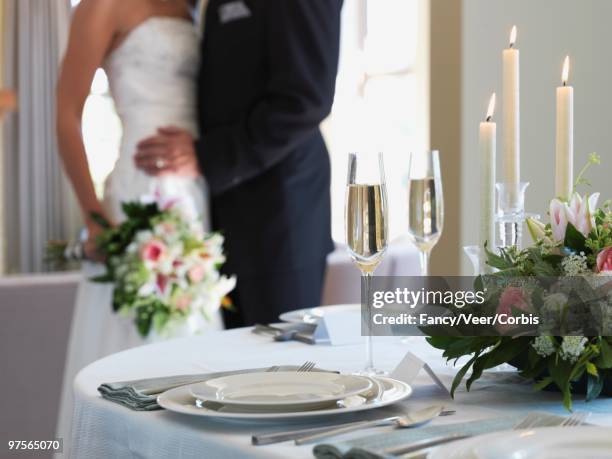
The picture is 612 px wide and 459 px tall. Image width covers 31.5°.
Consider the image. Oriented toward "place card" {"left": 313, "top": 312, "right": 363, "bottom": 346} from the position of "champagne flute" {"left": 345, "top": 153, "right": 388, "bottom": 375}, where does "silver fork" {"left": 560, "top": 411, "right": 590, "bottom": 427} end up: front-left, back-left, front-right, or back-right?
back-right

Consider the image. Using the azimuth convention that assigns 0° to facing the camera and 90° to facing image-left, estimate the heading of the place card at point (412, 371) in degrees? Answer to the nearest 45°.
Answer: approximately 45°

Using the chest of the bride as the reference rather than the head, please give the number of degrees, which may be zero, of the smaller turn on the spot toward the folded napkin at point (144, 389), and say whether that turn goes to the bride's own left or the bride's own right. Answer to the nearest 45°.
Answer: approximately 45° to the bride's own right

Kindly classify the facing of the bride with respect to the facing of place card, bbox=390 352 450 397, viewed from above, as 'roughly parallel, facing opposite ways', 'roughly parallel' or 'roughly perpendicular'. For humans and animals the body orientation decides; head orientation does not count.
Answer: roughly perpendicular

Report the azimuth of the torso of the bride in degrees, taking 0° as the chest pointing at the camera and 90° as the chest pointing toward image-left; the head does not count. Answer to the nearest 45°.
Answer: approximately 315°

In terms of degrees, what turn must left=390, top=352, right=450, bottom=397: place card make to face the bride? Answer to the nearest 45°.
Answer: approximately 90° to its right
